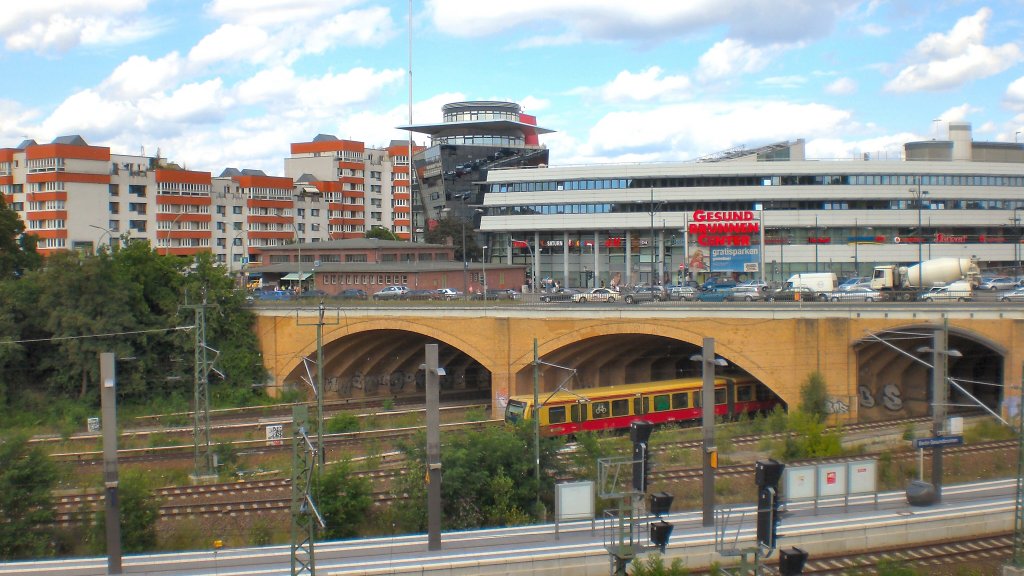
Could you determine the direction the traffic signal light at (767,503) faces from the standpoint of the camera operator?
facing away from the viewer and to the right of the viewer

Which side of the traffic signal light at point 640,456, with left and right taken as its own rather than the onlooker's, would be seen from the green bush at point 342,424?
left

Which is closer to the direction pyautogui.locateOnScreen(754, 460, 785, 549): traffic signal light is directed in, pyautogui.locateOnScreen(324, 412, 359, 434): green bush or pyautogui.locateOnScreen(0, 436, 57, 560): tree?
the green bush

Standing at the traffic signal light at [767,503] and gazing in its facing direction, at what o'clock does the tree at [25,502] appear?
The tree is roughly at 8 o'clock from the traffic signal light.

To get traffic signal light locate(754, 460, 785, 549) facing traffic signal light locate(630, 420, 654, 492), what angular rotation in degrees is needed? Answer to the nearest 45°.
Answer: approximately 90° to its left

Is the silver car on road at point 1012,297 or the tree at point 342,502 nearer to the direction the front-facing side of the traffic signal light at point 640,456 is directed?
the silver car on road
